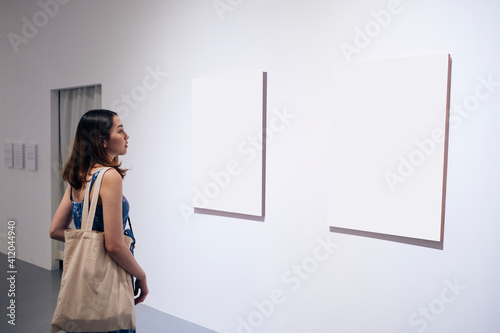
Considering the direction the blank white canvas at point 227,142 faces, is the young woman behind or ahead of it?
ahead

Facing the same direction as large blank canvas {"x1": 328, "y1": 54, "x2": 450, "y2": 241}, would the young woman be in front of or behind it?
in front

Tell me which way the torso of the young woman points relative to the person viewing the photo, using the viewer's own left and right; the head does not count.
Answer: facing away from the viewer and to the right of the viewer

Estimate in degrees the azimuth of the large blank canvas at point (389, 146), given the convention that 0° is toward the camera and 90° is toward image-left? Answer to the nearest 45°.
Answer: approximately 45°

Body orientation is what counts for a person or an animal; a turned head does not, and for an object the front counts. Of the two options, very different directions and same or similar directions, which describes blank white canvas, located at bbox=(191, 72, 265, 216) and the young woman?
very different directions

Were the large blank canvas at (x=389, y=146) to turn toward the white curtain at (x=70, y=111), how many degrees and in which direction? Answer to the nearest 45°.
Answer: approximately 45° to its right

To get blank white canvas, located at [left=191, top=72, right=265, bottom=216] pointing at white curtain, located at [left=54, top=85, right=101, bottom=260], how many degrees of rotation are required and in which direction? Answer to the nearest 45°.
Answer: approximately 90° to its right

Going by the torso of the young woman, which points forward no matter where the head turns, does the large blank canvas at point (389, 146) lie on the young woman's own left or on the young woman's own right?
on the young woman's own right

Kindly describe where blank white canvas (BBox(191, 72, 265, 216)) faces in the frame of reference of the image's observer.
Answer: facing the viewer and to the left of the viewer

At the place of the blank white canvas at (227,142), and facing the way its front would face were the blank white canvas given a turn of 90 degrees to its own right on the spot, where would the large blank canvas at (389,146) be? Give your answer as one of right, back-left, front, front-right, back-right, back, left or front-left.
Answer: back

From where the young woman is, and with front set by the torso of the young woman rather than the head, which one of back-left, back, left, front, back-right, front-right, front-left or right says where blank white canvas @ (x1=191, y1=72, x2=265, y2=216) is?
front

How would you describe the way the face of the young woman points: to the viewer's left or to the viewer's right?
to the viewer's right
